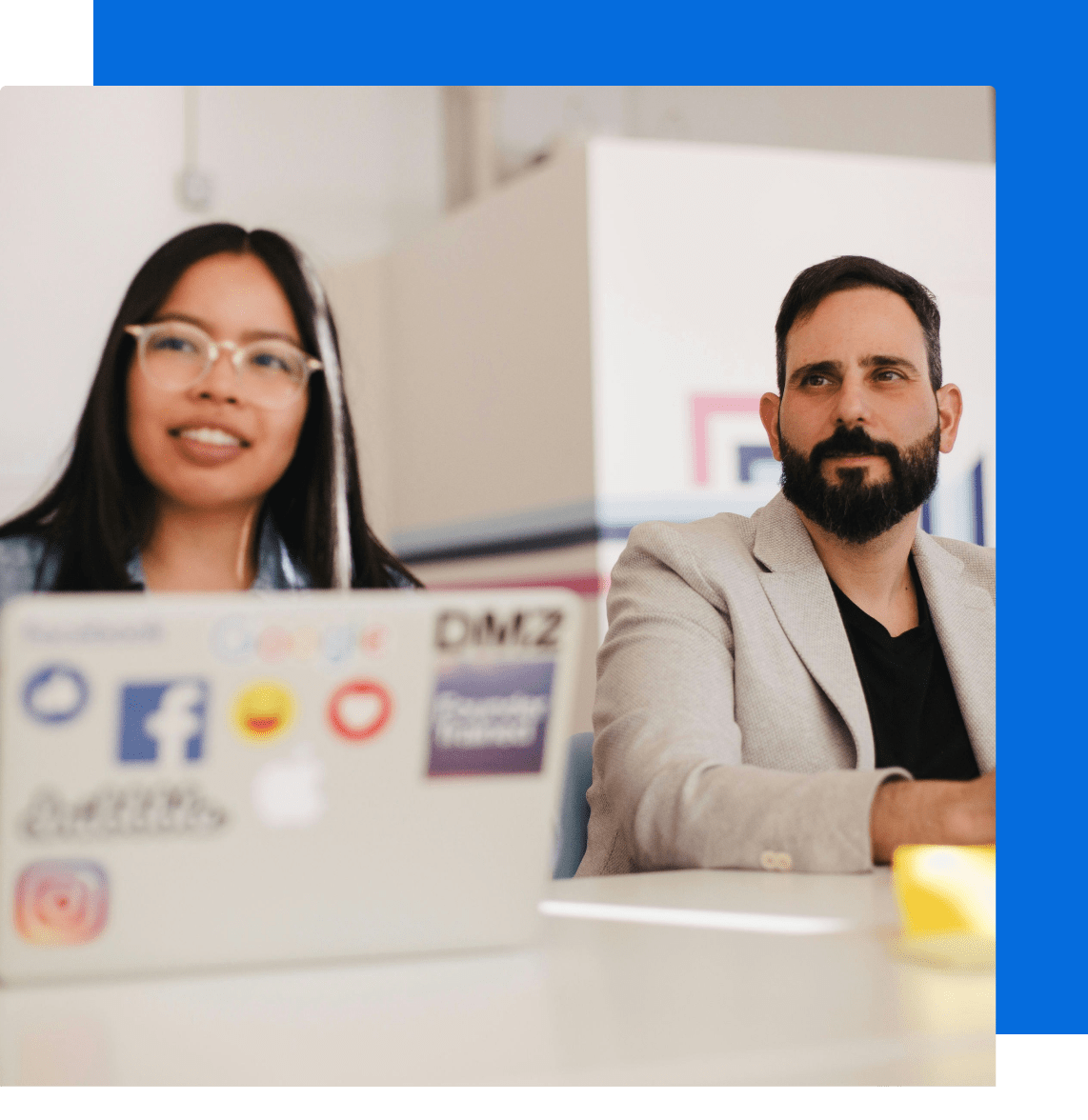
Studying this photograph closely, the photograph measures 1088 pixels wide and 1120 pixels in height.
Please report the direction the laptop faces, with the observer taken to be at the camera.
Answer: facing away from the viewer

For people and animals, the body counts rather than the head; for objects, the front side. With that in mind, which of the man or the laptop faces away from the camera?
the laptop

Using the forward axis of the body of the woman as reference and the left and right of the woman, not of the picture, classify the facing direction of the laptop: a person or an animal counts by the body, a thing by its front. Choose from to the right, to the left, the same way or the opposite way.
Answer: the opposite way

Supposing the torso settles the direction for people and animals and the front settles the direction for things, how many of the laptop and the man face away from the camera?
1

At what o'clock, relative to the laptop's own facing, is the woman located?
The woman is roughly at 12 o'clock from the laptop.

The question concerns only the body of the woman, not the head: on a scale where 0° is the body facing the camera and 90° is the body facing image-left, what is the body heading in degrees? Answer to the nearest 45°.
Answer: approximately 0°

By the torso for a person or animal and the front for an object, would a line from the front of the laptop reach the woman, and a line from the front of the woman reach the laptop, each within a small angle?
yes

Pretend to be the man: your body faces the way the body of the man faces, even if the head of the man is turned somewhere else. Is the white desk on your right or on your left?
on your right
